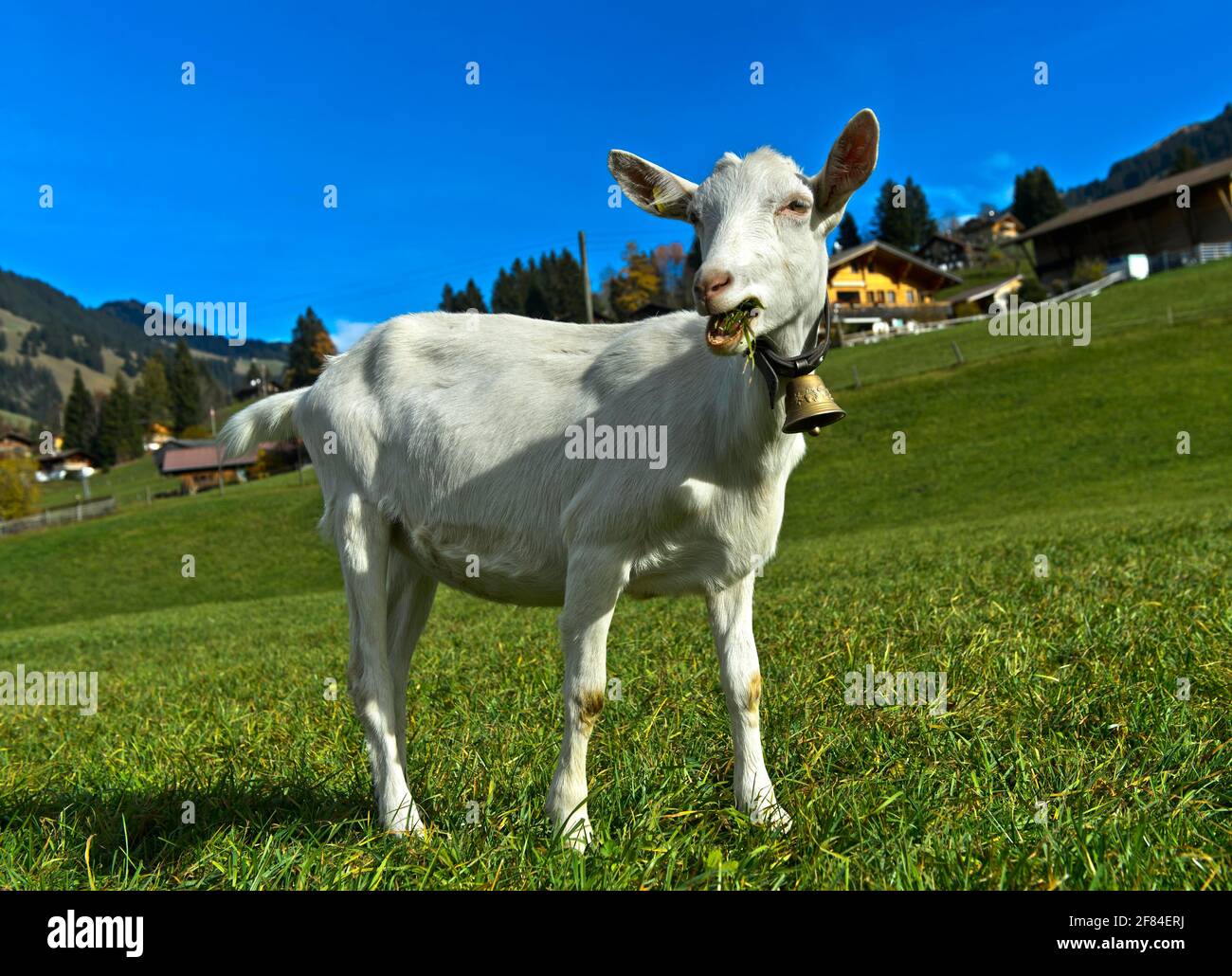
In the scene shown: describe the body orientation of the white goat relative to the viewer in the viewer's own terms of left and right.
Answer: facing the viewer and to the right of the viewer
